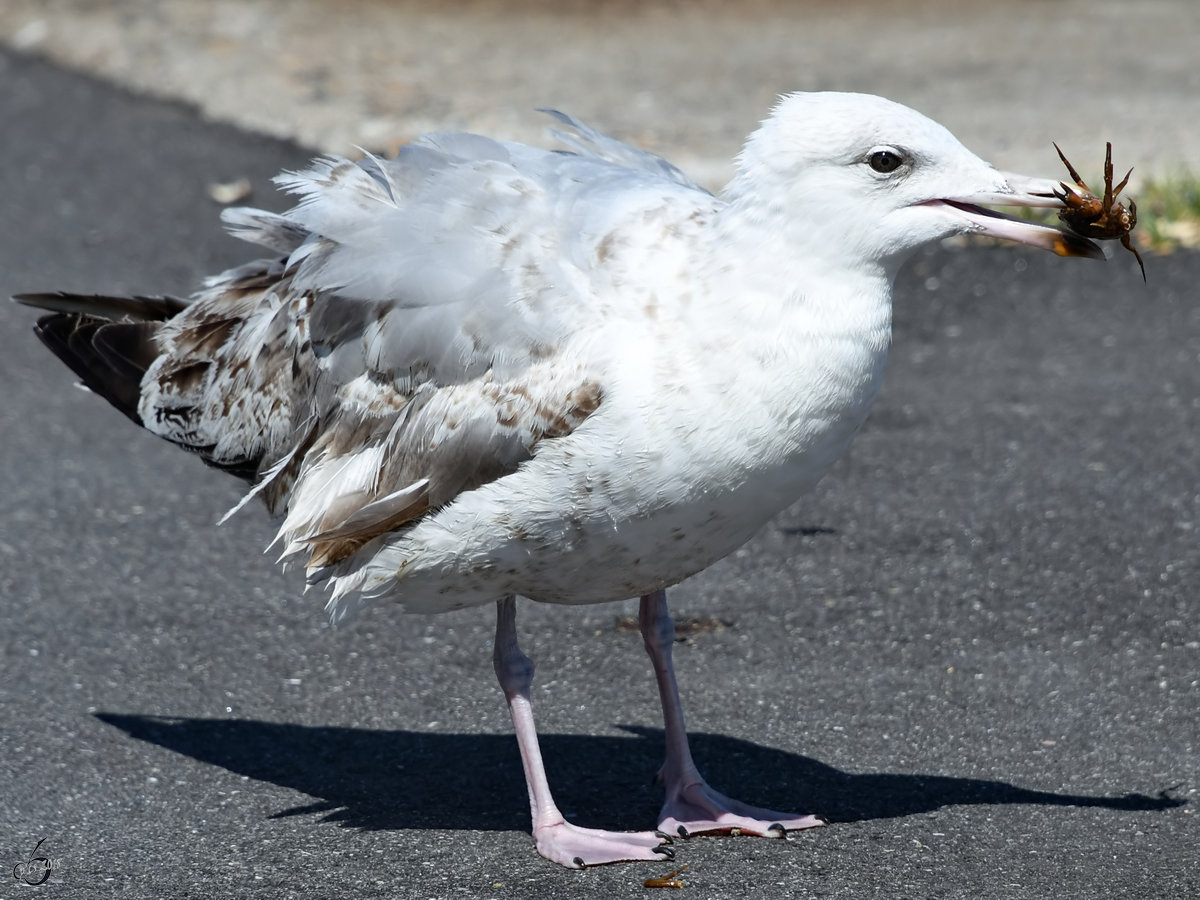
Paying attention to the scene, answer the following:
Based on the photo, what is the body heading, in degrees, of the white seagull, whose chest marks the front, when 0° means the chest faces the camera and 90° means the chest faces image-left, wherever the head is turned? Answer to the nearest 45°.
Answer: approximately 270°
